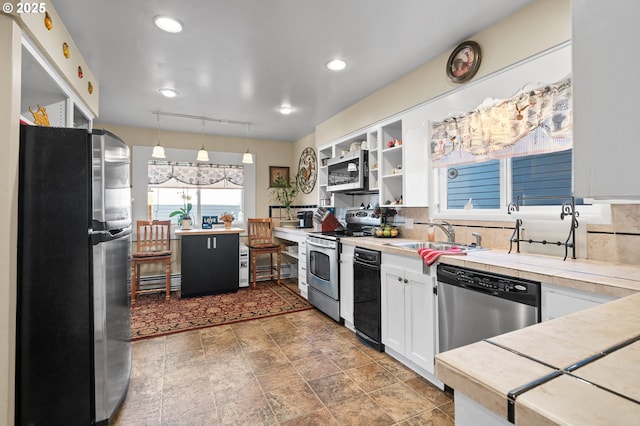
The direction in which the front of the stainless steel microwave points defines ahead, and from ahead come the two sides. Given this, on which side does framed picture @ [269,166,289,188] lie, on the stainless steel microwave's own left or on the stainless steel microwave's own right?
on the stainless steel microwave's own right

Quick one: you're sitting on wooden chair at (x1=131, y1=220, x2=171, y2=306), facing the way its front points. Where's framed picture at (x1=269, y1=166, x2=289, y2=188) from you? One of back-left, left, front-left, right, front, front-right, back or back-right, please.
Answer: left

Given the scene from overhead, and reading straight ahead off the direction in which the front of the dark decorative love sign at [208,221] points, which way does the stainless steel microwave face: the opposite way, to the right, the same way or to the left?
to the right

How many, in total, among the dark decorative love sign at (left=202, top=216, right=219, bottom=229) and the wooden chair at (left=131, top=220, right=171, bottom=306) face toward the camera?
2

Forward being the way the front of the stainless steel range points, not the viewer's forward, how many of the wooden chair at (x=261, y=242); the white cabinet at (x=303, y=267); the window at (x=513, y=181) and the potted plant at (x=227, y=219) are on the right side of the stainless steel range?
3

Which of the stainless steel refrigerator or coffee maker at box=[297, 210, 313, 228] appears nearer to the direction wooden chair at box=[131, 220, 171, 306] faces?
the stainless steel refrigerator

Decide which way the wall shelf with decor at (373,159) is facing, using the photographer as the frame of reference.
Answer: facing the viewer and to the left of the viewer

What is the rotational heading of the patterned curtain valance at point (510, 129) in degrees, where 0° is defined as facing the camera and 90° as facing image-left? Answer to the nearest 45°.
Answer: approximately 45°

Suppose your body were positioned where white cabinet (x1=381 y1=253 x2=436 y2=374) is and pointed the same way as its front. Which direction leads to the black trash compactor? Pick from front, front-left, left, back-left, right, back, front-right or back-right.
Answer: right

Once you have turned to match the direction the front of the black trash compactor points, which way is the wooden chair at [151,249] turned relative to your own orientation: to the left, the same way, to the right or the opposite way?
to the left
